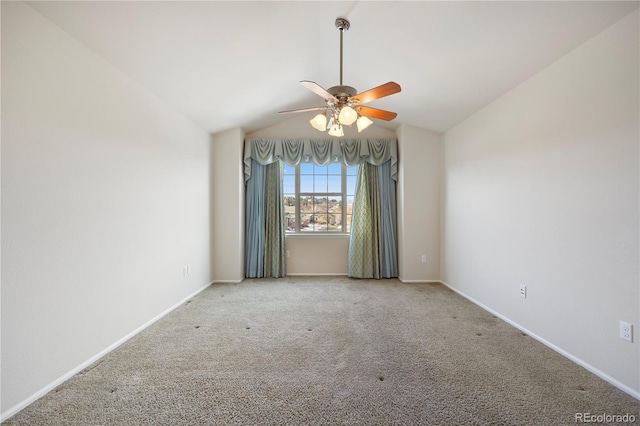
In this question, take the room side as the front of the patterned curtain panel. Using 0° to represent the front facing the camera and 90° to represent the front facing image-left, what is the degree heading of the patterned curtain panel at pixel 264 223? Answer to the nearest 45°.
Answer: approximately 0°

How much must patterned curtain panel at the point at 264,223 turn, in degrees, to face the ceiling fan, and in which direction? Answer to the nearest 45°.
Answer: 0° — it already faces it

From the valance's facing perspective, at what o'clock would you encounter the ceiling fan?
The ceiling fan is roughly at 12 o'clock from the valance.

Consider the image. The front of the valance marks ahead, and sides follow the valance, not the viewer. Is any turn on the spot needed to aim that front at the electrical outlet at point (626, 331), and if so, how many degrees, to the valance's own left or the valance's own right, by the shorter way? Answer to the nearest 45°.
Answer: approximately 45° to the valance's own left

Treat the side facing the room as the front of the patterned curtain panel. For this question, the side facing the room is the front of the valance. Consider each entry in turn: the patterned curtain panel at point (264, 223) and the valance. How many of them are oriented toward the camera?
2
